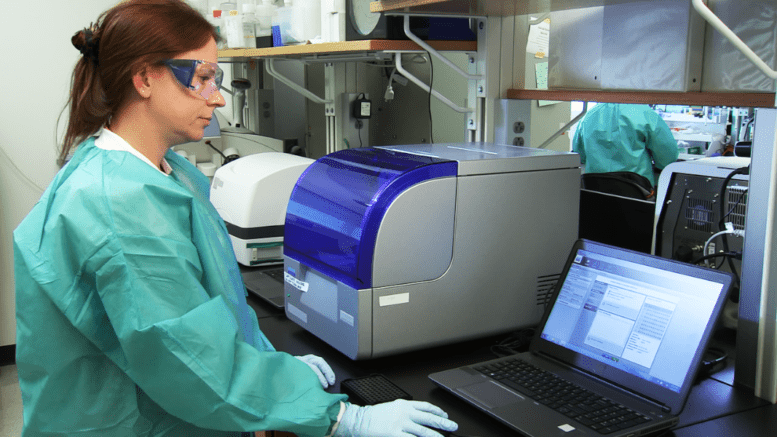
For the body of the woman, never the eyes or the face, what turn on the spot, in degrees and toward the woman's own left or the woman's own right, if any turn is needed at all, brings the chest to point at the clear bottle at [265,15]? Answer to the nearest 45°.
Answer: approximately 90° to the woman's own left

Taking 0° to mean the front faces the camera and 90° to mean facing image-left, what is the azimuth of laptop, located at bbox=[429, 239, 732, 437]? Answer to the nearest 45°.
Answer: approximately 45°

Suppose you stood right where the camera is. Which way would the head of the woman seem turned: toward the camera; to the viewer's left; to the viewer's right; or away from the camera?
to the viewer's right

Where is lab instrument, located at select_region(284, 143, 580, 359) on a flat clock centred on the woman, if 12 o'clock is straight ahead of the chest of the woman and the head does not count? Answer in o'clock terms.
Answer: The lab instrument is roughly at 11 o'clock from the woman.

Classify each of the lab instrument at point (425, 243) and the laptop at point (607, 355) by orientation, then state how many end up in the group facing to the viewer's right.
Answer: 0

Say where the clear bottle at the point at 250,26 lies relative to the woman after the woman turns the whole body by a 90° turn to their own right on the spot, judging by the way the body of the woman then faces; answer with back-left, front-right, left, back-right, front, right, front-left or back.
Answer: back

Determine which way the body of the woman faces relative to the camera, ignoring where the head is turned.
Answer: to the viewer's right

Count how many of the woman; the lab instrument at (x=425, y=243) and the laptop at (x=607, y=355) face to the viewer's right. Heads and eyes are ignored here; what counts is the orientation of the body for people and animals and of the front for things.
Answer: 1

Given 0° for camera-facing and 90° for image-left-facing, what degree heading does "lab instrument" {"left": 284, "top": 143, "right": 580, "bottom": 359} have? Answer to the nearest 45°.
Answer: approximately 45°

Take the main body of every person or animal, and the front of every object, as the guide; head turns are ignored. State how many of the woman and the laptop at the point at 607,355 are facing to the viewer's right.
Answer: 1

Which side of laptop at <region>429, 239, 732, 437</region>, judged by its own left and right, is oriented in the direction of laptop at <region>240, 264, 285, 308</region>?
right

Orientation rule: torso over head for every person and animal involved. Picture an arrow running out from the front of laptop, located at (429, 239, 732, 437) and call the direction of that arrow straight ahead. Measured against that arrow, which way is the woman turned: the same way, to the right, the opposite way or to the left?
the opposite way
